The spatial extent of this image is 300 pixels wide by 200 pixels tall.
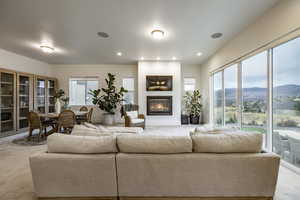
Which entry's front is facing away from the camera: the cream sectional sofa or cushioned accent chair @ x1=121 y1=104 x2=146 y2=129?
the cream sectional sofa

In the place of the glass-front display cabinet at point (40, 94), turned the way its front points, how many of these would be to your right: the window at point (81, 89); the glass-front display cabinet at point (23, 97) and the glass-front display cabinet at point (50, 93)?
1

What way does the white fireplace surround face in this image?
toward the camera

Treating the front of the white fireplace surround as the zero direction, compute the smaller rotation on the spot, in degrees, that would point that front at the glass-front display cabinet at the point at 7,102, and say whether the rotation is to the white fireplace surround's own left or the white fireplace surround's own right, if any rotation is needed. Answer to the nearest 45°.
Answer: approximately 90° to the white fireplace surround's own right

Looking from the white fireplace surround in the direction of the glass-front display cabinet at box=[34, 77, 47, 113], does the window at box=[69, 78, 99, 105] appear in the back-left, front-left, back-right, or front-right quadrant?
front-right

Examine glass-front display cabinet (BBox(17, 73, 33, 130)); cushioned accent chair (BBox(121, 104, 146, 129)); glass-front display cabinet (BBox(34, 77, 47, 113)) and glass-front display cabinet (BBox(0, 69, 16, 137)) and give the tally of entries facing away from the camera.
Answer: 0

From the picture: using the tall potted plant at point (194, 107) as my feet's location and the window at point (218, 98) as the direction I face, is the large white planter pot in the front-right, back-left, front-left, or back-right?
back-right

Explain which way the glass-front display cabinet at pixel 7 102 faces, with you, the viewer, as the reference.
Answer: facing the viewer and to the right of the viewer

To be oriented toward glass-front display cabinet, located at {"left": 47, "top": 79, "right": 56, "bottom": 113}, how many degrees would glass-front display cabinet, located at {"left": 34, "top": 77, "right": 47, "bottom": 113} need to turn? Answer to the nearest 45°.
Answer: approximately 90° to its left

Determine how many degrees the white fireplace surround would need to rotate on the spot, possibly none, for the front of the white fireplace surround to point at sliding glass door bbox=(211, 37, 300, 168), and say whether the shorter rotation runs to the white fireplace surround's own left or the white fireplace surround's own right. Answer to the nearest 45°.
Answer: approximately 45° to the white fireplace surround's own left

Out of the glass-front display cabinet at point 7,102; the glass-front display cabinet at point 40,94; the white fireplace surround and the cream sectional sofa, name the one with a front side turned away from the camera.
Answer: the cream sectional sofa

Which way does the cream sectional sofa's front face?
away from the camera

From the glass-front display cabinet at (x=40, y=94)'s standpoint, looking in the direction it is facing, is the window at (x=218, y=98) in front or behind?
in front

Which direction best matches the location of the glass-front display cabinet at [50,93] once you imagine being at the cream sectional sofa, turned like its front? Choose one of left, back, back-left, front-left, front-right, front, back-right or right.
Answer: front-left

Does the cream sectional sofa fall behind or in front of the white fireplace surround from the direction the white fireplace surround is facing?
in front

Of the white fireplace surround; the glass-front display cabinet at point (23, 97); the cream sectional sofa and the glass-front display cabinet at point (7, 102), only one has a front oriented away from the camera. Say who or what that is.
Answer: the cream sectional sofa

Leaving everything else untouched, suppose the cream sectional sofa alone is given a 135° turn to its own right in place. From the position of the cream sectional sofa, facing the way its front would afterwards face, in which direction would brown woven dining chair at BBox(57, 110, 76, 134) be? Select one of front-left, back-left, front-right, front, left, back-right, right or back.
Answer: back

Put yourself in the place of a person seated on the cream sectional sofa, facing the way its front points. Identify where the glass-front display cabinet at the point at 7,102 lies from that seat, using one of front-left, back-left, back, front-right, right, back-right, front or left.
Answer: front-left

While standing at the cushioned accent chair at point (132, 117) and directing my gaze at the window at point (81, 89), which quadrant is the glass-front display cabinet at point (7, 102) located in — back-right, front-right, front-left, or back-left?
front-left

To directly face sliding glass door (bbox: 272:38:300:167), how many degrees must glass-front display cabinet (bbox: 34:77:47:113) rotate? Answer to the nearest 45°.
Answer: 0° — it already faces it
